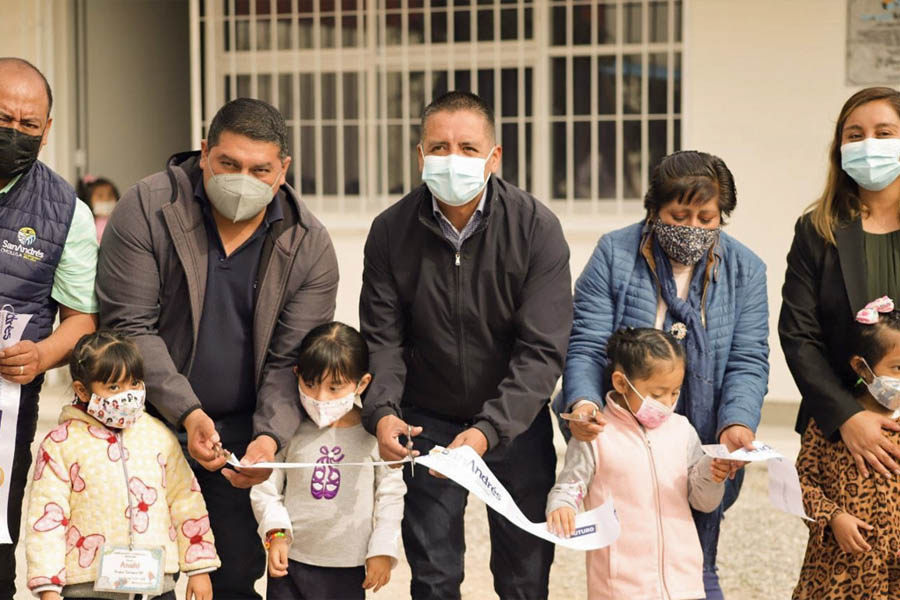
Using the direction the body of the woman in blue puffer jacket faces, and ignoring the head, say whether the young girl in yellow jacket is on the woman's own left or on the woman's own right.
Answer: on the woman's own right

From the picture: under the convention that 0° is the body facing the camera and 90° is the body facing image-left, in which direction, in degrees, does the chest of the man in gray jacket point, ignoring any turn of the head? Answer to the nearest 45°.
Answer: approximately 0°

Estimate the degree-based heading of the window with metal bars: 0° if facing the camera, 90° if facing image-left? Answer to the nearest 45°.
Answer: approximately 0°

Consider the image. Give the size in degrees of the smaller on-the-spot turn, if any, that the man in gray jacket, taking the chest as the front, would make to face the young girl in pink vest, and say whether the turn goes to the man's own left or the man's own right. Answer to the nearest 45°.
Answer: approximately 90° to the man's own left

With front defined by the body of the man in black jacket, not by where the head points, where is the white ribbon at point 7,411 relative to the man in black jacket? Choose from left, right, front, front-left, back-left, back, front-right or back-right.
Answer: right

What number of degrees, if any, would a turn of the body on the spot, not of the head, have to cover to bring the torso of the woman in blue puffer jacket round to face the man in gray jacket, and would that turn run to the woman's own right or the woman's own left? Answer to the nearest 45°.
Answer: approximately 90° to the woman's own right
